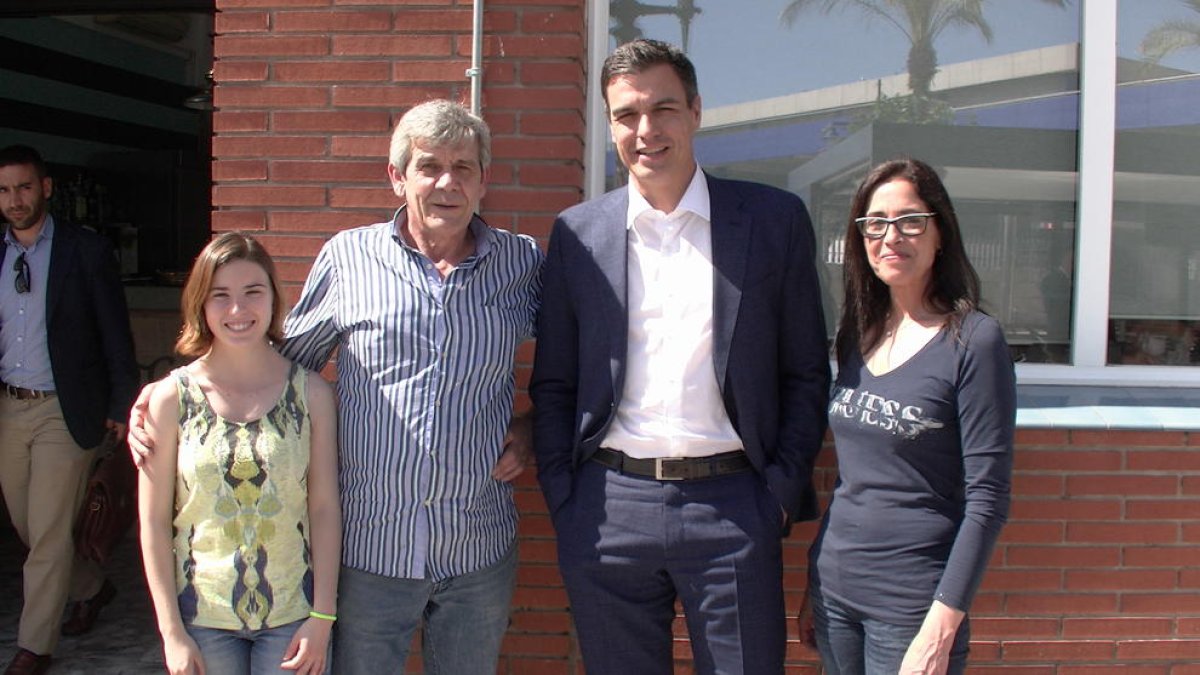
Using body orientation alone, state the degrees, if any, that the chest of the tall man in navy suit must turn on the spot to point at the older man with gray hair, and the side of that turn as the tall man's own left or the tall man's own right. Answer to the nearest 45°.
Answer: approximately 90° to the tall man's own right

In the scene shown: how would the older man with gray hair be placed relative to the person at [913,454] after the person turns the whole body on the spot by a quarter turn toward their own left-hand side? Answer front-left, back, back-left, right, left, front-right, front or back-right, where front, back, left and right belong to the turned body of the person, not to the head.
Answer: back-right

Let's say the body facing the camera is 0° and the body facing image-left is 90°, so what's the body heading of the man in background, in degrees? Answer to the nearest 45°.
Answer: approximately 45°

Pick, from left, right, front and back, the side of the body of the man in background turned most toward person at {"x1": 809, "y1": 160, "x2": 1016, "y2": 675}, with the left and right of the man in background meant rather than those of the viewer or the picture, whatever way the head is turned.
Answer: left

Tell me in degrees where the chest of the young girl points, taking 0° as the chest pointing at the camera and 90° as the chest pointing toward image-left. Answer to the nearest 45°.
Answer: approximately 0°

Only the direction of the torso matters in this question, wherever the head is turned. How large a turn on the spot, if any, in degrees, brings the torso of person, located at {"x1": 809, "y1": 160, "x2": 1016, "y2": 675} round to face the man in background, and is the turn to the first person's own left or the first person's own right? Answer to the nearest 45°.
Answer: approximately 45° to the first person's own right
